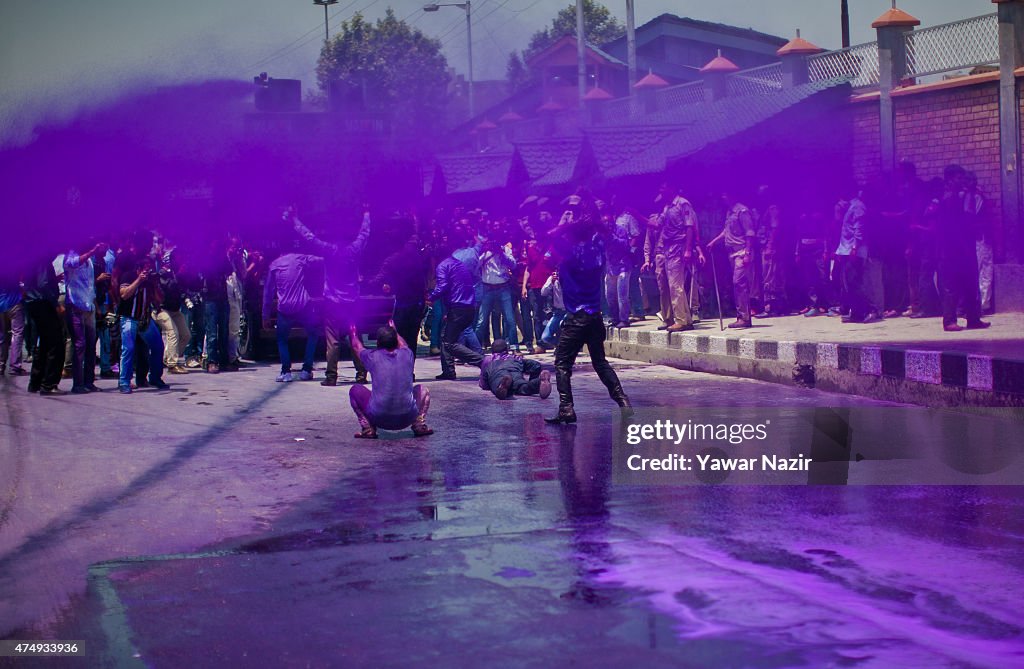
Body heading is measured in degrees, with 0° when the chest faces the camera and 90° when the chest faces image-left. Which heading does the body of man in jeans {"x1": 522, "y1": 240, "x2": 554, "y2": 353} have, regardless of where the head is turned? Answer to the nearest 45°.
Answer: approximately 45°

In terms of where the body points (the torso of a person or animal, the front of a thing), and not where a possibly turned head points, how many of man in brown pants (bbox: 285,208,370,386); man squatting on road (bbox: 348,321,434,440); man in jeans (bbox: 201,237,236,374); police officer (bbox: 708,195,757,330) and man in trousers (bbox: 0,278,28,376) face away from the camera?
2

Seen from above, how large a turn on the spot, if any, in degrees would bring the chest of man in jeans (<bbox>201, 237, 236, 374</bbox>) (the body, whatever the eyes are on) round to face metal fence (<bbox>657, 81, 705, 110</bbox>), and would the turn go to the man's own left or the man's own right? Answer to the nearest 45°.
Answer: approximately 90° to the man's own left

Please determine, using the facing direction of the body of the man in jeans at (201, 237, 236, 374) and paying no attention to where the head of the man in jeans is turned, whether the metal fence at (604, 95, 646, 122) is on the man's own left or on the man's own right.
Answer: on the man's own left

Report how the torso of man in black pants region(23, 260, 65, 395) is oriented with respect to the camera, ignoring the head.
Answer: to the viewer's right

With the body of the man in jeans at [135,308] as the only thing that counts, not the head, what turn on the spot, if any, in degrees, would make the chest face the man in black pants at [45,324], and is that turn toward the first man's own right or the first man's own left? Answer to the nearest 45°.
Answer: approximately 135° to the first man's own right

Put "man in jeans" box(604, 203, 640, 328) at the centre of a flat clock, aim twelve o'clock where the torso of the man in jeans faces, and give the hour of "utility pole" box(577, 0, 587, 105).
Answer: The utility pole is roughly at 6 o'clock from the man in jeans.

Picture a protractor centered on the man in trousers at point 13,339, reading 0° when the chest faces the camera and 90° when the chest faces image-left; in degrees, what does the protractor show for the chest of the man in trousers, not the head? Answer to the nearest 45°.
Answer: approximately 315°

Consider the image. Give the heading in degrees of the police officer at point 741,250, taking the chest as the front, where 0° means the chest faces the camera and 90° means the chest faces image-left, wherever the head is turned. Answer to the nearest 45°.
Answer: approximately 90°

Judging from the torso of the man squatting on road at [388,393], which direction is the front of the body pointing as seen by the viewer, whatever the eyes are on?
away from the camera

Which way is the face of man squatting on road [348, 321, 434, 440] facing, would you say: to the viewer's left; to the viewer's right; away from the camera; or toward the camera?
away from the camera

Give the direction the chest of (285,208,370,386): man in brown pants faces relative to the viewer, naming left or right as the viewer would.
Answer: facing away from the viewer

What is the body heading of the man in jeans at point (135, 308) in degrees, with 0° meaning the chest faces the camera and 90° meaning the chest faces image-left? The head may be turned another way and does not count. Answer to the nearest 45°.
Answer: approximately 315°

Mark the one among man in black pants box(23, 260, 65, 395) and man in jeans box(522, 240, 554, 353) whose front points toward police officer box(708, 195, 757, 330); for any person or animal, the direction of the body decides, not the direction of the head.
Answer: man in black pants box(23, 260, 65, 395)
